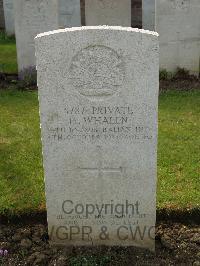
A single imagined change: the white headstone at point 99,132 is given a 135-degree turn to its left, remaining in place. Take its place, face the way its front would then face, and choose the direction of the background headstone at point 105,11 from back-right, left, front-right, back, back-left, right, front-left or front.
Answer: front-left

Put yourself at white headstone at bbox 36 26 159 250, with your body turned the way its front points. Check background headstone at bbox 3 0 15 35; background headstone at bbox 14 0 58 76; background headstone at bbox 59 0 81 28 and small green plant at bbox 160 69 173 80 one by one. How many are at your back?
4

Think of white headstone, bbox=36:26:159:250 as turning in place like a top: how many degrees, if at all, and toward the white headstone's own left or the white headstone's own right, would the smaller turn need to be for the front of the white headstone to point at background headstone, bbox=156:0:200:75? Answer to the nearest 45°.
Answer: approximately 180°

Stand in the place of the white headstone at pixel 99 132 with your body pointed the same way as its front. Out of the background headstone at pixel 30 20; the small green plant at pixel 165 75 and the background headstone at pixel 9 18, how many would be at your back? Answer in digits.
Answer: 3

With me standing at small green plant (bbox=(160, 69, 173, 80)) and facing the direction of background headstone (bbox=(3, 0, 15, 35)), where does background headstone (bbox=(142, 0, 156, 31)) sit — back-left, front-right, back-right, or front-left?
front-right

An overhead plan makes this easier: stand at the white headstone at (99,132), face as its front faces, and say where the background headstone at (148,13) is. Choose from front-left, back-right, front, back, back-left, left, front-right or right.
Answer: back

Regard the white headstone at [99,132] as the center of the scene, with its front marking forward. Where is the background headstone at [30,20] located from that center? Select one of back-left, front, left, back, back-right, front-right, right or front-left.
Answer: back

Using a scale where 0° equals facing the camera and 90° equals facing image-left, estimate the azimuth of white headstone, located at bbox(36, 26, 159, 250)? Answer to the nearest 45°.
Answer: approximately 0°

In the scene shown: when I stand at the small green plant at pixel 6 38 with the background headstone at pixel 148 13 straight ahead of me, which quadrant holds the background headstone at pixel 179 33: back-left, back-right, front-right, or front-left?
front-right

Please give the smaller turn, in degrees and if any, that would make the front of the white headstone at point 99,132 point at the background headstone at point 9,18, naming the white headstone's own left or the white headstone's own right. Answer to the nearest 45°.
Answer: approximately 180°

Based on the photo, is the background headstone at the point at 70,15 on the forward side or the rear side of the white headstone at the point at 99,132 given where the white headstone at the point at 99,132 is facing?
on the rear side

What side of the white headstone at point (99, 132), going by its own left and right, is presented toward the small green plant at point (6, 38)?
back

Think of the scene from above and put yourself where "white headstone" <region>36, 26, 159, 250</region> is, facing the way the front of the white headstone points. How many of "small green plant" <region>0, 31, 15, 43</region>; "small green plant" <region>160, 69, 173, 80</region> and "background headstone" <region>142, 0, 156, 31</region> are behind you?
3

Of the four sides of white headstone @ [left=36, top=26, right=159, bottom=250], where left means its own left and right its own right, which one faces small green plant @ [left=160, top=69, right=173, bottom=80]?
back
